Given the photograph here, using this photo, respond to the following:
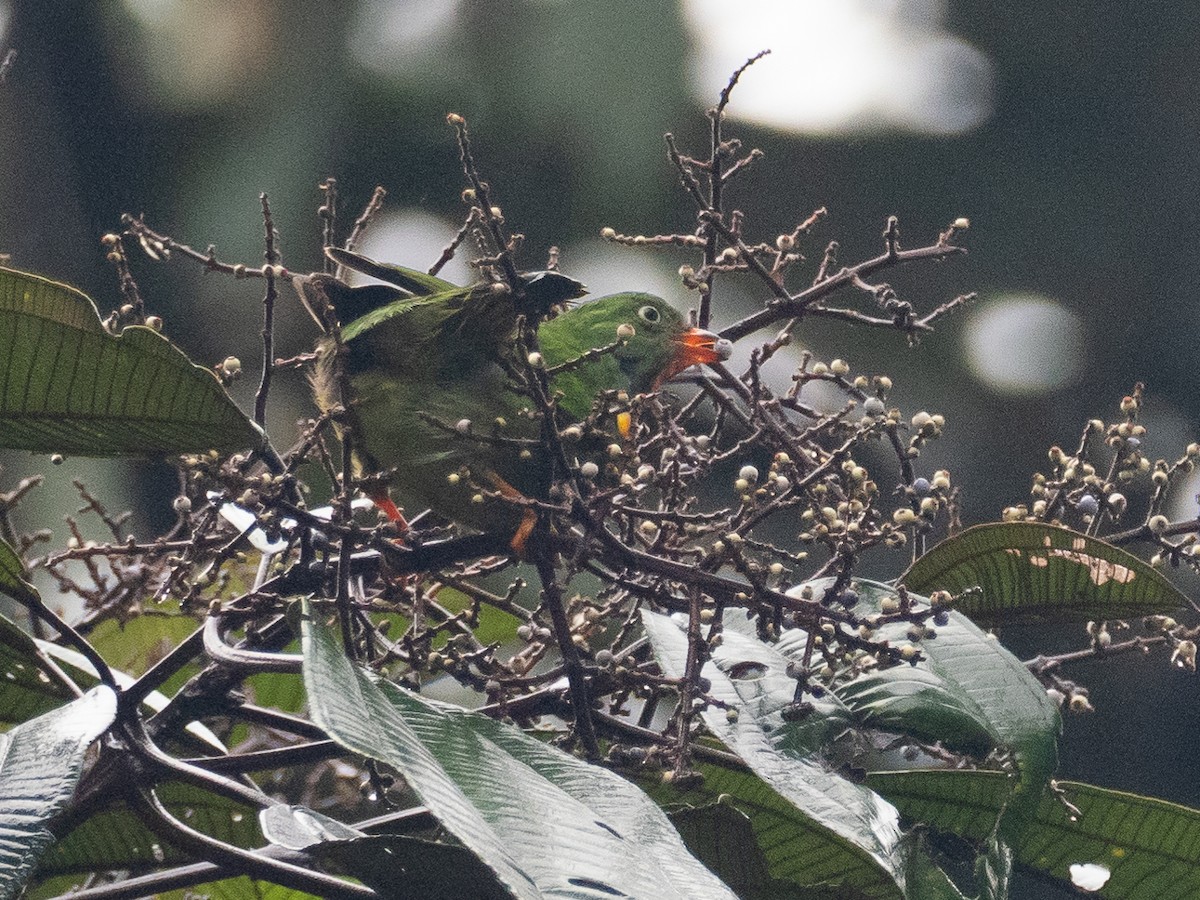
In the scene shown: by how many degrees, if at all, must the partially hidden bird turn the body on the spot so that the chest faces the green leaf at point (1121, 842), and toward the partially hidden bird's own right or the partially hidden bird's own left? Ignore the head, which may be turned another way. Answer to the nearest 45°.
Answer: approximately 45° to the partially hidden bird's own right

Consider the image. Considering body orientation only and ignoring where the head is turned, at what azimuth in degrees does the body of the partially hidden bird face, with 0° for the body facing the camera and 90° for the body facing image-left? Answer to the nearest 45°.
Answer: approximately 270°

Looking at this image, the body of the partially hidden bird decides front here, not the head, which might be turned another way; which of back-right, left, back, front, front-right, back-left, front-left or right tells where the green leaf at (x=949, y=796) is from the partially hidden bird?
front-right

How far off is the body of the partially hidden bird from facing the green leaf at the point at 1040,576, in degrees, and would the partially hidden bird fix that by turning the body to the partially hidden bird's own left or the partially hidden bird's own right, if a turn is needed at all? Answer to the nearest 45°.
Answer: approximately 45° to the partially hidden bird's own right

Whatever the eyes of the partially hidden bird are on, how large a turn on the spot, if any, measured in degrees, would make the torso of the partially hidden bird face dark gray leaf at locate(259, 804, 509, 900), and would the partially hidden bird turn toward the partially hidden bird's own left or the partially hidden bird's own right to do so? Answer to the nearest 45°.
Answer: approximately 90° to the partially hidden bird's own right
